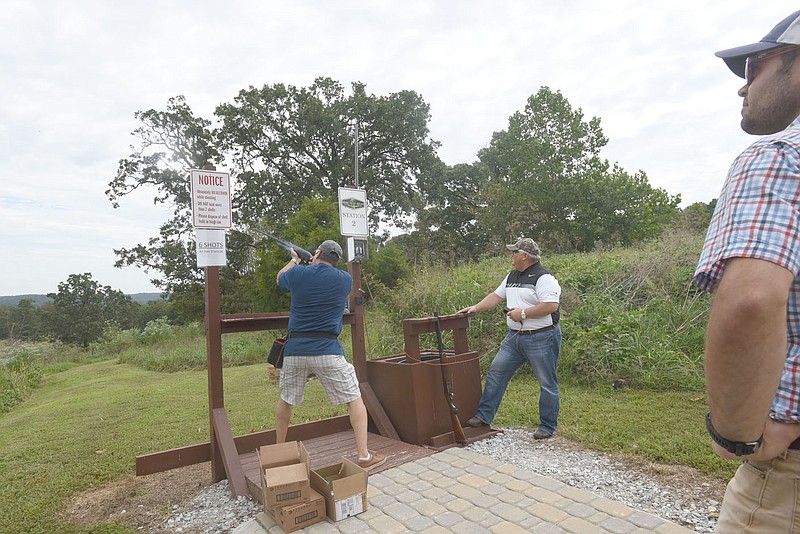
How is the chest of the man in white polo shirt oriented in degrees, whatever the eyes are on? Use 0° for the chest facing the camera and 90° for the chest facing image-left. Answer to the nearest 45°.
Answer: approximately 45°

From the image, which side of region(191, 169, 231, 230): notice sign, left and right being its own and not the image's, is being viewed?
front

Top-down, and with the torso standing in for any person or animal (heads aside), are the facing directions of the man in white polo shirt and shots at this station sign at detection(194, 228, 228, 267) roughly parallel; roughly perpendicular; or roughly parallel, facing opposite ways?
roughly perpendicular

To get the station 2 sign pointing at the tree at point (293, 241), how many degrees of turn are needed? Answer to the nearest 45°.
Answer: approximately 180°

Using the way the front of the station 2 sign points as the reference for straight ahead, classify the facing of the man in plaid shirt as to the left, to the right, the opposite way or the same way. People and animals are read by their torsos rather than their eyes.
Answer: to the right

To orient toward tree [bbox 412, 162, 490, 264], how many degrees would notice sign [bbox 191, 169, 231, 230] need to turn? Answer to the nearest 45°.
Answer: approximately 135° to its left

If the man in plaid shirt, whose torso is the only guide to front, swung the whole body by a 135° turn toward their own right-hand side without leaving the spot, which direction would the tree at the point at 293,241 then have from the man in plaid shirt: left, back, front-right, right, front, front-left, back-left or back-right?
front-left

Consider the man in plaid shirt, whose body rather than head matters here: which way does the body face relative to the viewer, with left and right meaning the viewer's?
facing the viewer and to the left of the viewer

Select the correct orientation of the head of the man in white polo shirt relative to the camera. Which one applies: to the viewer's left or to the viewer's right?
to the viewer's left

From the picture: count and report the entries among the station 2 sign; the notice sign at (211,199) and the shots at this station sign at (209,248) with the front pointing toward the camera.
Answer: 3

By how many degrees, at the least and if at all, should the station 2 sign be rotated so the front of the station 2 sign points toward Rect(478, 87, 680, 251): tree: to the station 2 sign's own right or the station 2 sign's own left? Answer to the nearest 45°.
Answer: approximately 135° to the station 2 sign's own left

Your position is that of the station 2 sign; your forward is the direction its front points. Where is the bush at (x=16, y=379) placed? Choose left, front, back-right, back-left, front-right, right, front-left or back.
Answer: back-right

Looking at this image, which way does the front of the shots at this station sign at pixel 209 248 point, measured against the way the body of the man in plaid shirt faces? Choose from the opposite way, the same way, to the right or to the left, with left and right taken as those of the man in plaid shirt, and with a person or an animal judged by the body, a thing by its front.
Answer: to the left

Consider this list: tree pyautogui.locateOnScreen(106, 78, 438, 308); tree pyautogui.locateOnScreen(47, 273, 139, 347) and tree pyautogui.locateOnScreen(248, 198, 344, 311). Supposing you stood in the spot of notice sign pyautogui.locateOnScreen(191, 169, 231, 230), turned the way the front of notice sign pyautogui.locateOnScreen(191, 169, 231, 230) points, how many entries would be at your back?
3

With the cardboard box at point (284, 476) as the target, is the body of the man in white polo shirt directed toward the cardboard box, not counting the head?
yes

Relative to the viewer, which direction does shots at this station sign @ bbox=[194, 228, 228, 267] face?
toward the camera
